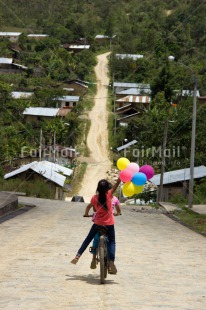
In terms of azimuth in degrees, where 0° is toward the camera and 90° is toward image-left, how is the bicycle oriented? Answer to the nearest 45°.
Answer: approximately 180°
